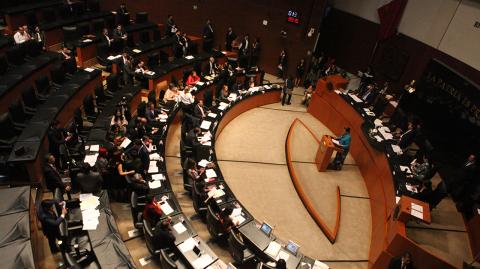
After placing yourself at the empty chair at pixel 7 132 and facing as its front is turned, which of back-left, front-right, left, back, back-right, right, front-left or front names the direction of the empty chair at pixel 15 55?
left

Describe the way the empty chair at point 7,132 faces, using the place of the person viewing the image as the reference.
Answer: facing to the right of the viewer

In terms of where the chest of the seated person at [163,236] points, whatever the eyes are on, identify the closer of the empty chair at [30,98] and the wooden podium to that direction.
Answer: the wooden podium

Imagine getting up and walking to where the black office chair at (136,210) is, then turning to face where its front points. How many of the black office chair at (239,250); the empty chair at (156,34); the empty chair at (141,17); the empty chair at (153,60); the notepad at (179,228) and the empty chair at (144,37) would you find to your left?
4

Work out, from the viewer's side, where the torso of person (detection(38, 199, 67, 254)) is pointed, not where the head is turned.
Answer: to the viewer's right

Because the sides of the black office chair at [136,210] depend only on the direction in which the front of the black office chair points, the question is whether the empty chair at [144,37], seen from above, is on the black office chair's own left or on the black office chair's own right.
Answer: on the black office chair's own left

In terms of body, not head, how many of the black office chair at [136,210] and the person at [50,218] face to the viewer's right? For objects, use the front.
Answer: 2

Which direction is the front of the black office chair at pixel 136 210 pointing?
to the viewer's right

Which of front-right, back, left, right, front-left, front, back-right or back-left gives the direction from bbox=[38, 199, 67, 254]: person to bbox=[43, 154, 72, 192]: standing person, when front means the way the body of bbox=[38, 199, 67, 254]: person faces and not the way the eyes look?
left

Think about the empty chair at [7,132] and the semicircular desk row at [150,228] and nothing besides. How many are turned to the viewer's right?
2
